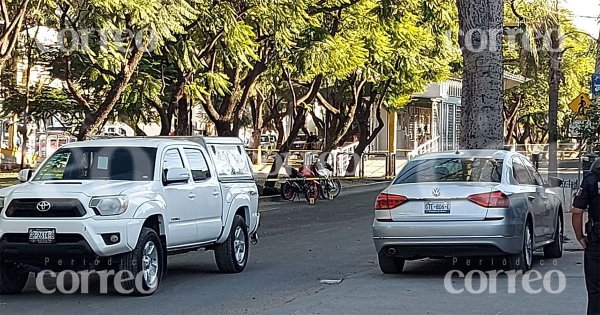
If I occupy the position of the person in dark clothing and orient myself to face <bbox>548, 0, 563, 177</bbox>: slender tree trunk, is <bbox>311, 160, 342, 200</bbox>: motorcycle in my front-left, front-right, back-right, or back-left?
front-left

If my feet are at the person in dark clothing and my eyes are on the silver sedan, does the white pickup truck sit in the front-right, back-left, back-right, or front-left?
front-left

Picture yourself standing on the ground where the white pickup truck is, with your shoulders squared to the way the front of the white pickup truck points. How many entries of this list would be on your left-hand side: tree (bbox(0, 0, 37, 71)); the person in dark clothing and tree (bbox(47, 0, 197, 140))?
1

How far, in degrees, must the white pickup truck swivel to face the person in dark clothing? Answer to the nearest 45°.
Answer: approximately 90° to its left

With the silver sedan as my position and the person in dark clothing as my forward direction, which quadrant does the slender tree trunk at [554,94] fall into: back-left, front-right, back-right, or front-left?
back-left

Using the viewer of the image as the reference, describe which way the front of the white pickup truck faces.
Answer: facing the viewer and to the left of the viewer

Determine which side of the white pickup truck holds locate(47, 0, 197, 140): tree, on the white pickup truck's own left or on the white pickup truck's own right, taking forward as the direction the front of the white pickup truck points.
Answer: on the white pickup truck's own right
